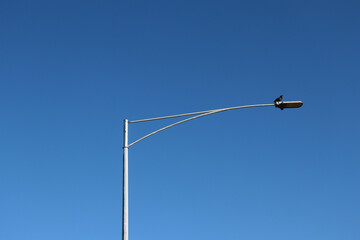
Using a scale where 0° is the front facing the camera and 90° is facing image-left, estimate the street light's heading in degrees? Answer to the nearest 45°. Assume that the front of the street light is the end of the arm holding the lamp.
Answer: approximately 270°
